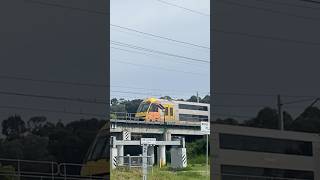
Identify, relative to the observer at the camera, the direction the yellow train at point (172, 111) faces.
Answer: facing the viewer and to the left of the viewer
